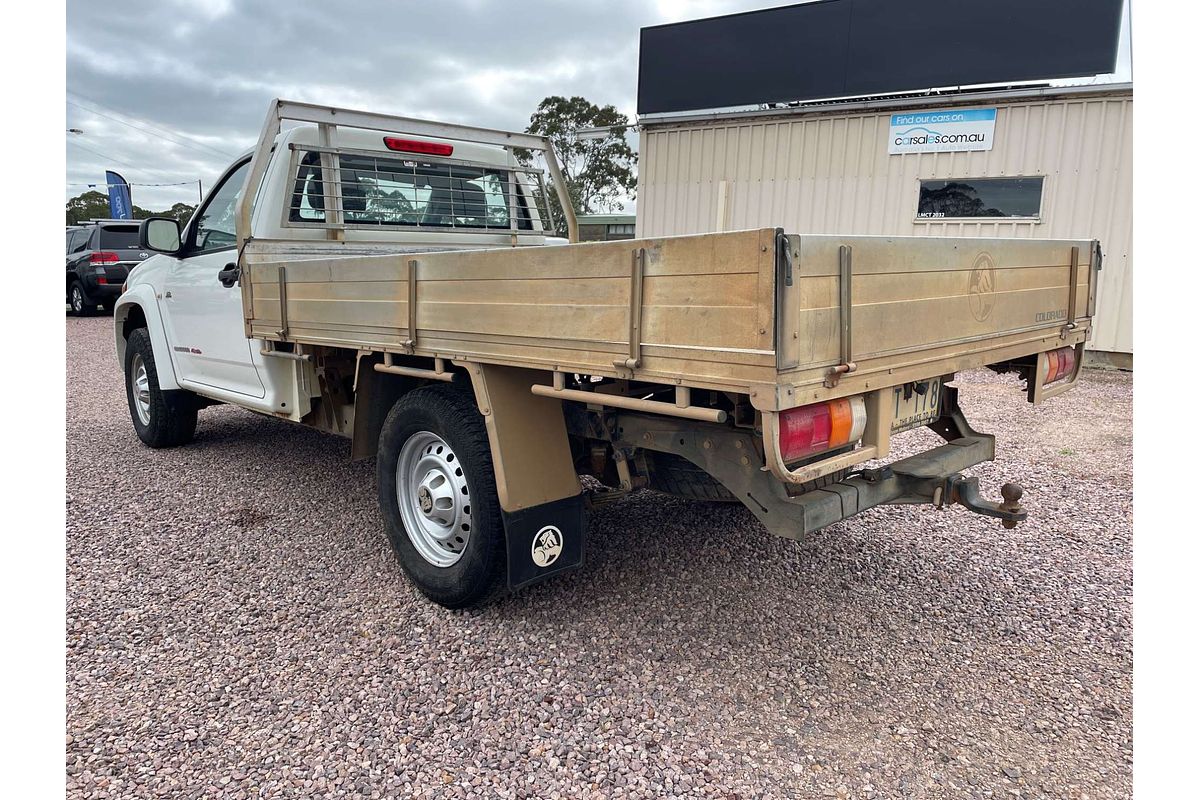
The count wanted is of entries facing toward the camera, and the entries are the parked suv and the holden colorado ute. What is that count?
0

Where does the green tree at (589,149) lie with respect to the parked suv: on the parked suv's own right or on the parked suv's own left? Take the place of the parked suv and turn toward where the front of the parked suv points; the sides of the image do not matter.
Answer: on the parked suv's own right

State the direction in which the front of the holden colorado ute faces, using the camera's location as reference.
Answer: facing away from the viewer and to the left of the viewer

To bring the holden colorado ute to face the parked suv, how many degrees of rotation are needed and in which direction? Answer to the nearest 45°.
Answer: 0° — it already faces it

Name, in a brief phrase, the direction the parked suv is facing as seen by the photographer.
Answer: facing away from the viewer and to the left of the viewer

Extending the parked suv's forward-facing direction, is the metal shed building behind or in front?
behind

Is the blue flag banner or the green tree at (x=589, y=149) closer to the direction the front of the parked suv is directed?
the blue flag banner
